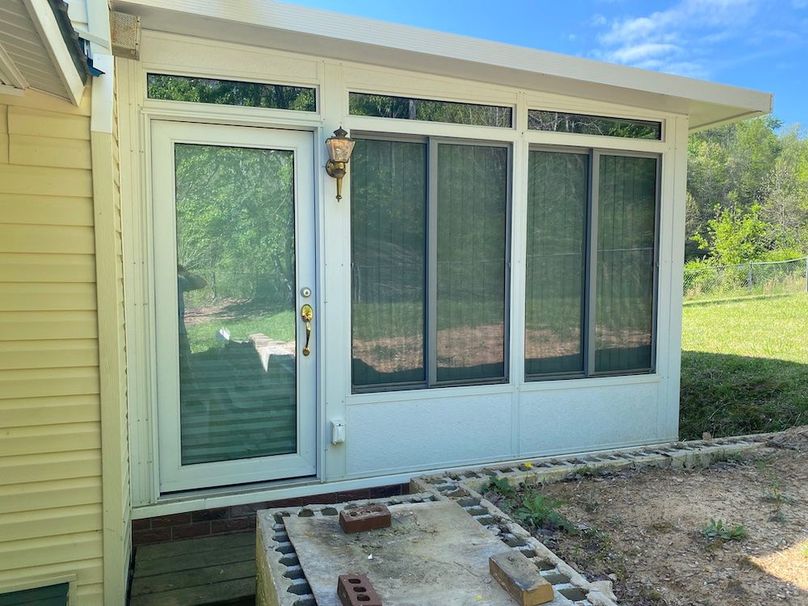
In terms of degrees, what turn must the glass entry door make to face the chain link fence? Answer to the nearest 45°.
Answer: approximately 135° to its left

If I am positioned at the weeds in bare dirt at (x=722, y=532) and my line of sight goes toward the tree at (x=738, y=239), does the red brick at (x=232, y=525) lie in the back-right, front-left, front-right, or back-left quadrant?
back-left

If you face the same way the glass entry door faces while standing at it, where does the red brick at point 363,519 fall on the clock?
The red brick is roughly at 11 o'clock from the glass entry door.

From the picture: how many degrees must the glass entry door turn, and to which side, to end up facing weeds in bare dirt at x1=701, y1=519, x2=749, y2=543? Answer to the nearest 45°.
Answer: approximately 45° to its left

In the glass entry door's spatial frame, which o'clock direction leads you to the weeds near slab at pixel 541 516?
The weeds near slab is roughly at 10 o'clock from the glass entry door.

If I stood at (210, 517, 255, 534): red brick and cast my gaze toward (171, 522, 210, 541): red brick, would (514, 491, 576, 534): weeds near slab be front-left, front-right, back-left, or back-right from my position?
back-left

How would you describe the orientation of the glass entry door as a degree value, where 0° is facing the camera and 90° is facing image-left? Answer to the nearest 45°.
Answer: approximately 0°
